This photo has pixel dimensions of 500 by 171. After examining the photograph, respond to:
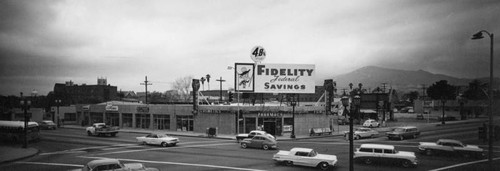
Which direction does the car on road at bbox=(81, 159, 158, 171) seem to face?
to the viewer's right

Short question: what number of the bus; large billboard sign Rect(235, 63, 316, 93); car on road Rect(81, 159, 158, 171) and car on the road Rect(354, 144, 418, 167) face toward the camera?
1

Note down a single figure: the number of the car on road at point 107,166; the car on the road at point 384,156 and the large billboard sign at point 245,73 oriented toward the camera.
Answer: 1

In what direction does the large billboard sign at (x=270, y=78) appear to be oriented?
toward the camera

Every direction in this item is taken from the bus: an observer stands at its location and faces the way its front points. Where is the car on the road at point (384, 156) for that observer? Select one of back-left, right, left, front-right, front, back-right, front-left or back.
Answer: front-right

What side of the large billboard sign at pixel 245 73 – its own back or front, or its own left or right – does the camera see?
front

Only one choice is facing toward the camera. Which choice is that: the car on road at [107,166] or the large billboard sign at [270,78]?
the large billboard sign
